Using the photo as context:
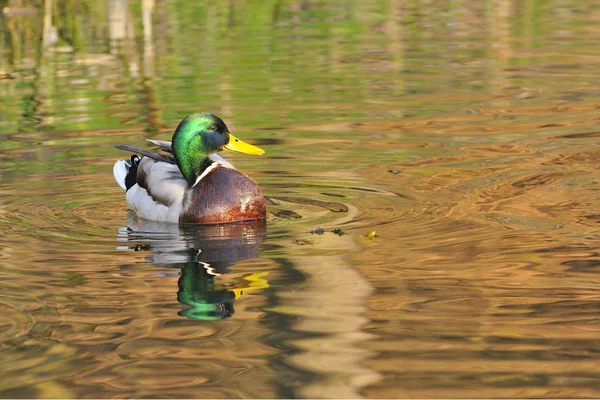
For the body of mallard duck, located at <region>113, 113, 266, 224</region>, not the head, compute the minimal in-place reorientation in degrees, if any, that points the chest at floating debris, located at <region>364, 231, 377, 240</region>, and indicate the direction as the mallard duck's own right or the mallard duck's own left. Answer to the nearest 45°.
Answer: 0° — it already faces it

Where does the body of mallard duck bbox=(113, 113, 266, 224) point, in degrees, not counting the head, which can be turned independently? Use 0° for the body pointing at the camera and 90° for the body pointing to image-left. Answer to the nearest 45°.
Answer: approximately 315°
